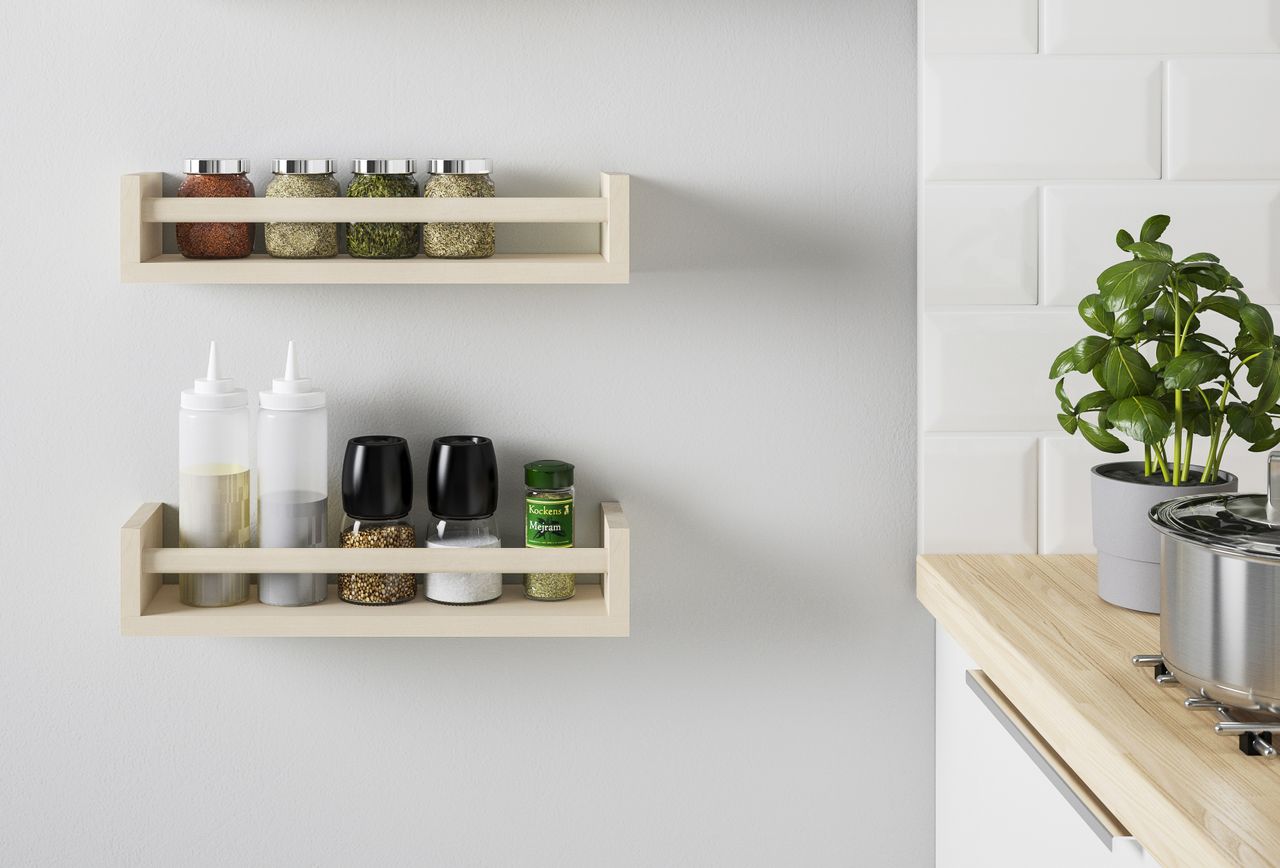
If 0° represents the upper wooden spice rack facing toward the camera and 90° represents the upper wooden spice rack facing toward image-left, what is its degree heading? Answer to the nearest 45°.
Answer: approximately 0°

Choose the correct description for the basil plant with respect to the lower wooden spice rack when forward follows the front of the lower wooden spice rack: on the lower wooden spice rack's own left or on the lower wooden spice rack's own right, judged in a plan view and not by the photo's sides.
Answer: on the lower wooden spice rack's own left

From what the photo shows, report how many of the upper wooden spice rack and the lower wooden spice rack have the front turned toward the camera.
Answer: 2

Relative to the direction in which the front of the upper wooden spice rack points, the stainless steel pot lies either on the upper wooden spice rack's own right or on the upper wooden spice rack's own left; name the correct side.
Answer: on the upper wooden spice rack's own left

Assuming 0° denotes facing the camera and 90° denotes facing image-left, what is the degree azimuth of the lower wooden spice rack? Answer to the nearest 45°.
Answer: approximately 0°

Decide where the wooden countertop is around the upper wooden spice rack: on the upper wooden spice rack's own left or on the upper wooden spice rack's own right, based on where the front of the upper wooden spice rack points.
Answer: on the upper wooden spice rack's own left
